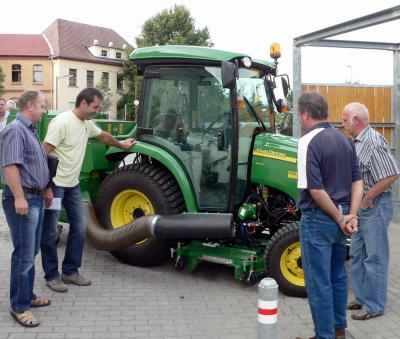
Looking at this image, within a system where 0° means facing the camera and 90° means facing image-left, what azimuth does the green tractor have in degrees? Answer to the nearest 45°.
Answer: approximately 315°

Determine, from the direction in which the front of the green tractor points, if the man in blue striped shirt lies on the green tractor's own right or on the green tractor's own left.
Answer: on the green tractor's own right

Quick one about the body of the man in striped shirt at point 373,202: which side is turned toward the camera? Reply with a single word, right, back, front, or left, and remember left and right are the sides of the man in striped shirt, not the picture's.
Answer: left

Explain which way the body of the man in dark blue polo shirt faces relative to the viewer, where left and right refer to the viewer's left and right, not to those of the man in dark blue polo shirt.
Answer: facing away from the viewer and to the left of the viewer

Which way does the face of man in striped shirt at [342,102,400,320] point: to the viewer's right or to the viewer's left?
to the viewer's left

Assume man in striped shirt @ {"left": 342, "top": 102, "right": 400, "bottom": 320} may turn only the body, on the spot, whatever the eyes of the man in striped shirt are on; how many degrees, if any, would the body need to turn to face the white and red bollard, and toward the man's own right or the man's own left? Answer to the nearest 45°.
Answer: approximately 90° to the man's own left

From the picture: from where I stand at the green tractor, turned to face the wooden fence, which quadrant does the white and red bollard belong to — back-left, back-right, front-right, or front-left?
back-right

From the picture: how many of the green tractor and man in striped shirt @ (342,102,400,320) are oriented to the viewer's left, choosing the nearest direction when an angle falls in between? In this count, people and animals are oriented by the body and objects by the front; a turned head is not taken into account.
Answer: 1

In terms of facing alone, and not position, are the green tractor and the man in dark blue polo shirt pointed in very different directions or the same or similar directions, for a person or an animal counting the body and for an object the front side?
very different directions

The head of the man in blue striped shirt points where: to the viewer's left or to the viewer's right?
to the viewer's right
